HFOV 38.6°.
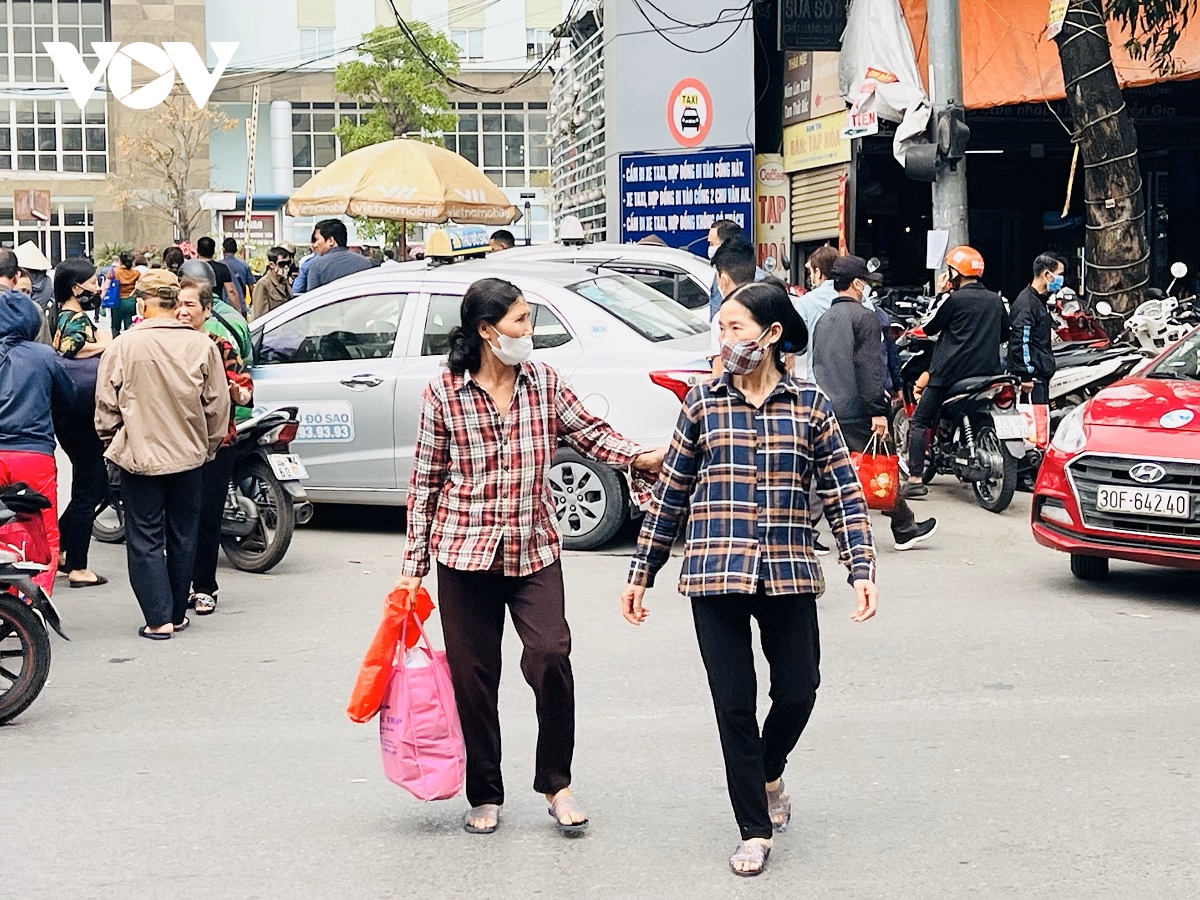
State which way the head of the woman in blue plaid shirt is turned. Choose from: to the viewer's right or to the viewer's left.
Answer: to the viewer's left

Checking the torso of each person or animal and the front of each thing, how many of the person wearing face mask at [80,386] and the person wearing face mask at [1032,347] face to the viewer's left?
0

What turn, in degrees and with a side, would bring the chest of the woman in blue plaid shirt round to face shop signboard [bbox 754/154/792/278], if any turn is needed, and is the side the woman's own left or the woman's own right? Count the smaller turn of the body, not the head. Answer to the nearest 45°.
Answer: approximately 180°

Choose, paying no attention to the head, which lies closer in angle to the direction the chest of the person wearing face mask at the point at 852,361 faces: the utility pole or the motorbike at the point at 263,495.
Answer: the utility pole

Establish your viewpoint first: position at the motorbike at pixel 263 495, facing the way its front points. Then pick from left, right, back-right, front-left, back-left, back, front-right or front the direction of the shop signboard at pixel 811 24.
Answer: right

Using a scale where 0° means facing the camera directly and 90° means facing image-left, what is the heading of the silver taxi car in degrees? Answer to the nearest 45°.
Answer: approximately 135°

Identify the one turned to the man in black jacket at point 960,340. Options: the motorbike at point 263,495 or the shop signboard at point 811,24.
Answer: the shop signboard

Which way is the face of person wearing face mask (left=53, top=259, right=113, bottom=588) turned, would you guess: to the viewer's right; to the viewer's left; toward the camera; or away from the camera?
to the viewer's right
